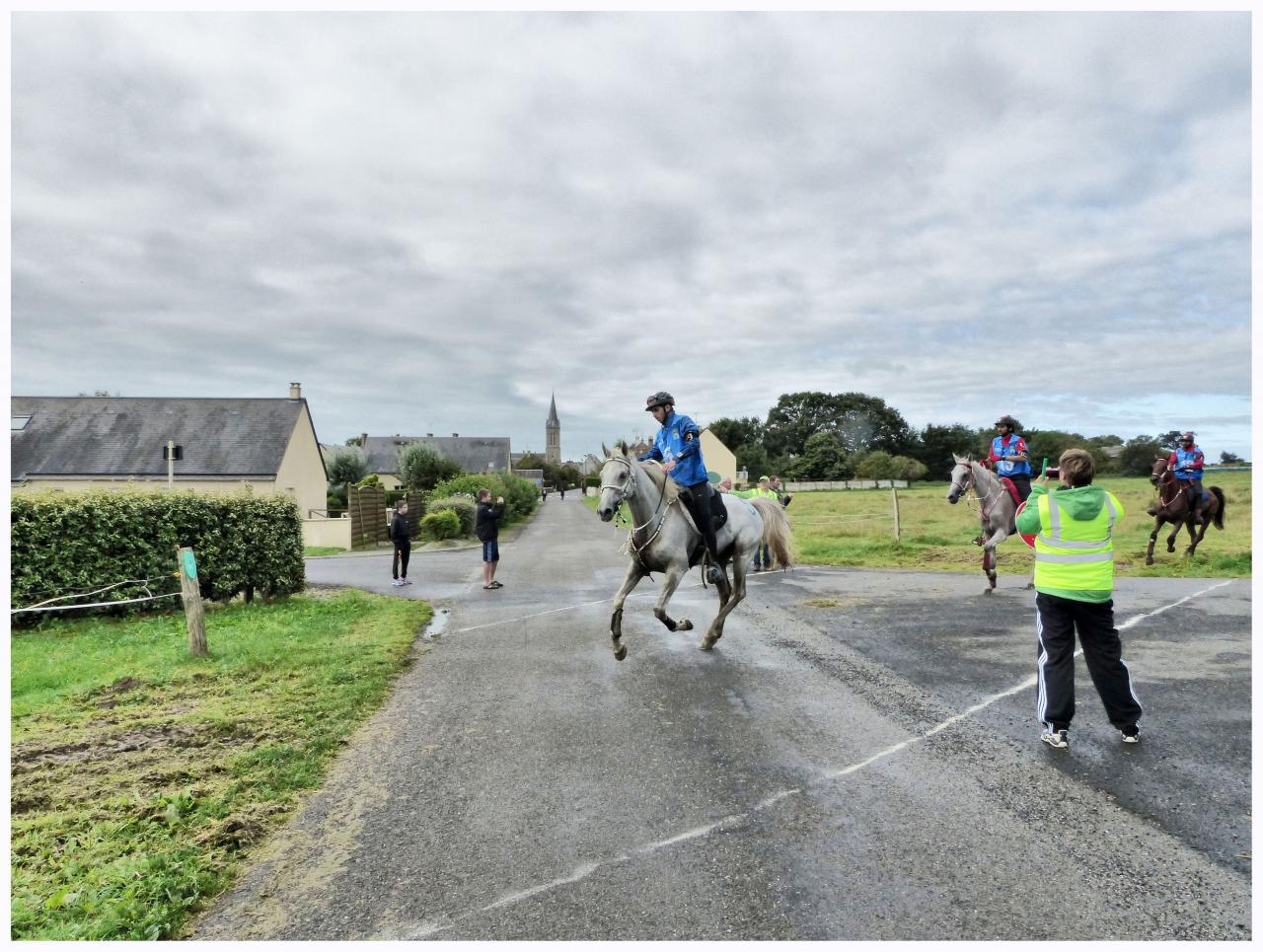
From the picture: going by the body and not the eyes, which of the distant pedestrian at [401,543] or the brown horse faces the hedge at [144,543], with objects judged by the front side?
the brown horse

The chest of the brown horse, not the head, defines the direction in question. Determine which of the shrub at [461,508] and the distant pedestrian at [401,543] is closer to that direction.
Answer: the distant pedestrian

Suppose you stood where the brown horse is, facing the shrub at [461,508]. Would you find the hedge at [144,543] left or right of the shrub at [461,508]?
left

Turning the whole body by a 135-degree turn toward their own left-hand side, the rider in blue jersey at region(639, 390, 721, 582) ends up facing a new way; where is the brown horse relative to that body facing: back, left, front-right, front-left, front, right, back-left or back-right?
front-left

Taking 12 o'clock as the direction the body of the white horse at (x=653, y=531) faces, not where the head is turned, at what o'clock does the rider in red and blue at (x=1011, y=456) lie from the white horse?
The rider in red and blue is roughly at 6 o'clock from the white horse.

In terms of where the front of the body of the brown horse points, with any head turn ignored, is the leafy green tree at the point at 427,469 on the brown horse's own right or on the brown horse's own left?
on the brown horse's own right

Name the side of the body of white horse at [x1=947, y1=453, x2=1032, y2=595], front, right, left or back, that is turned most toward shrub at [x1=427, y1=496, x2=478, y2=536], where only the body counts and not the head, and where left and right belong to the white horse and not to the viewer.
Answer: right

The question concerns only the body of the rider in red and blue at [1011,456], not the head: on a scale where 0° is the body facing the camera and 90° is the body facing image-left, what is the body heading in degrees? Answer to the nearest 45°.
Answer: approximately 45°

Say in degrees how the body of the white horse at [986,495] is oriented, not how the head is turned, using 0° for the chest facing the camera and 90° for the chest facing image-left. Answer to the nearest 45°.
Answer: approximately 45°

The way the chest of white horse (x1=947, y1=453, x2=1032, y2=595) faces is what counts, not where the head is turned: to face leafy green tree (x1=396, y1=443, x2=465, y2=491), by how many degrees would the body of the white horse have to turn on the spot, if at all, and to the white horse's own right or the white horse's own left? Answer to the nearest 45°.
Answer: approximately 90° to the white horse's own right
